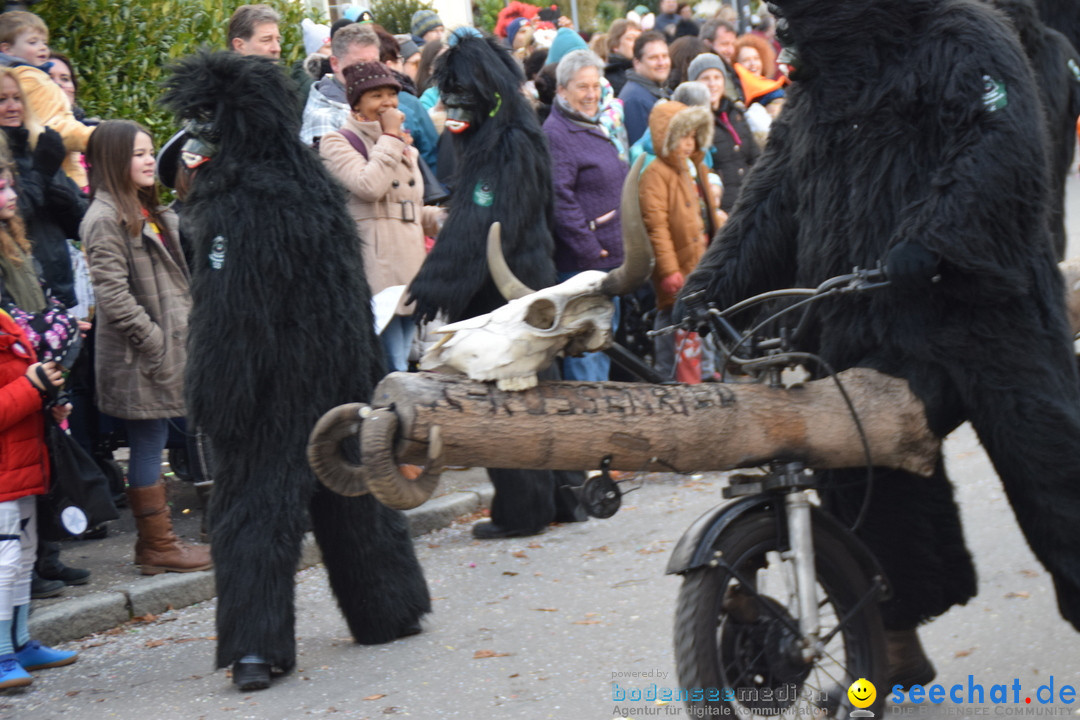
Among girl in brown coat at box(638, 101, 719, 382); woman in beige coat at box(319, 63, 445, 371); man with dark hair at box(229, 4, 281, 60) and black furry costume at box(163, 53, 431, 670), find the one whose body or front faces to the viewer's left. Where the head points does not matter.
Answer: the black furry costume

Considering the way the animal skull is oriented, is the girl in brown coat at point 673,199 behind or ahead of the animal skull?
behind

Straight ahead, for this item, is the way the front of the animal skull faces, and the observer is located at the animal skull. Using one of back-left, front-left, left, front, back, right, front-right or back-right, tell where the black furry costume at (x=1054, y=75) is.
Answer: back

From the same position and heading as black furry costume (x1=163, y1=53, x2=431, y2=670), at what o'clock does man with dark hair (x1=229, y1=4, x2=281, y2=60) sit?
The man with dark hair is roughly at 3 o'clock from the black furry costume.

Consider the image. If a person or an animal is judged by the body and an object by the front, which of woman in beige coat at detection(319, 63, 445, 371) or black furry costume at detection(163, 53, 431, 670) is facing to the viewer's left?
the black furry costume

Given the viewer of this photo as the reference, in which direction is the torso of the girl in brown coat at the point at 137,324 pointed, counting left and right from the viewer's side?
facing to the right of the viewer

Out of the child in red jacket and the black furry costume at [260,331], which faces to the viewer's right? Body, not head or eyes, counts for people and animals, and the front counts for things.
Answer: the child in red jacket

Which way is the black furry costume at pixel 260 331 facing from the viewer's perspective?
to the viewer's left

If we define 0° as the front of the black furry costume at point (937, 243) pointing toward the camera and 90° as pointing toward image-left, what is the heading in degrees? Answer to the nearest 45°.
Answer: approximately 45°

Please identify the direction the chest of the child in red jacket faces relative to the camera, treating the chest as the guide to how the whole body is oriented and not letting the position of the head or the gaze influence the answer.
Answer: to the viewer's right

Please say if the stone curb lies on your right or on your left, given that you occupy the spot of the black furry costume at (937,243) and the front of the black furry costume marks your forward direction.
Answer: on your right
